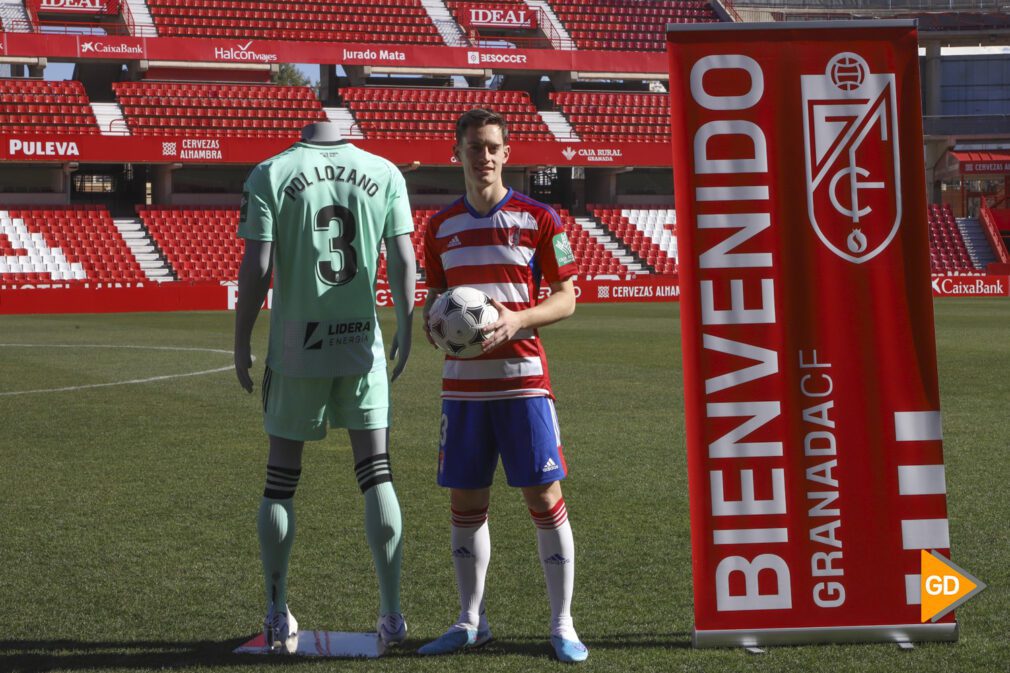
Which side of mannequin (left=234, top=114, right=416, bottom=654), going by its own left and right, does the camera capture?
back

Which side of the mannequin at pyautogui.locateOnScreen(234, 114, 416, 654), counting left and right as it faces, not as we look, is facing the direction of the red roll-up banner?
right

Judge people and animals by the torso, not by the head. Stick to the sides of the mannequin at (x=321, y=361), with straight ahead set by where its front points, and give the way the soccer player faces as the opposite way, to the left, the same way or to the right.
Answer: the opposite way

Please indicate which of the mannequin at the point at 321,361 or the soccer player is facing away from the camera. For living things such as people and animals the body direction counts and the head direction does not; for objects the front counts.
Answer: the mannequin

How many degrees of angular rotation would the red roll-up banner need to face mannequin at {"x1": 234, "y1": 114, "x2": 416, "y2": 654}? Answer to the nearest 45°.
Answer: approximately 90° to its right

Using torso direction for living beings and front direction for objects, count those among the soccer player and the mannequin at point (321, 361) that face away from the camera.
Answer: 1

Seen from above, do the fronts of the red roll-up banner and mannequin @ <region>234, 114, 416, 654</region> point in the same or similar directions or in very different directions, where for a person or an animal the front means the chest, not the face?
very different directions

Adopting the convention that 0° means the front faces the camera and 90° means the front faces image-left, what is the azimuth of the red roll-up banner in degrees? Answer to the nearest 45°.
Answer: approximately 0°

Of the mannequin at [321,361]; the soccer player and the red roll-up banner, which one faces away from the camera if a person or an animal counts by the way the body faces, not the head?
the mannequin

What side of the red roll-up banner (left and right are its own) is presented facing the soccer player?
right
